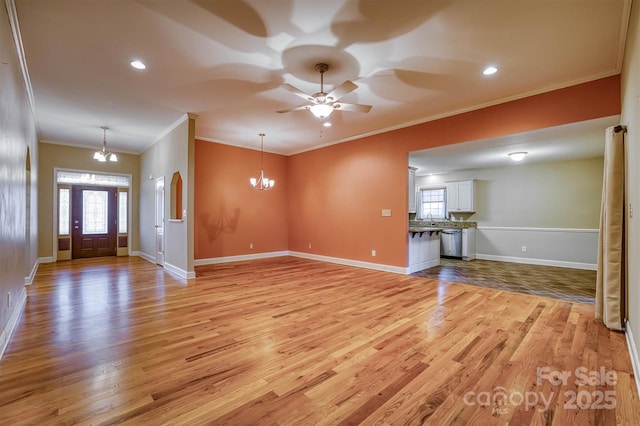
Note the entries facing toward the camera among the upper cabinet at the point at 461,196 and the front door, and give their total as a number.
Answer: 2

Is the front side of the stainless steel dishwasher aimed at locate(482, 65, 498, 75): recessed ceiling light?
yes

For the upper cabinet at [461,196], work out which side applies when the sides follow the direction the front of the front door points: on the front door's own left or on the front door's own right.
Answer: on the front door's own left

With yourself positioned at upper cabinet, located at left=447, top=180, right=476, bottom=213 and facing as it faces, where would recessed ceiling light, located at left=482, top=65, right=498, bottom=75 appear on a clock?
The recessed ceiling light is roughly at 12 o'clock from the upper cabinet.

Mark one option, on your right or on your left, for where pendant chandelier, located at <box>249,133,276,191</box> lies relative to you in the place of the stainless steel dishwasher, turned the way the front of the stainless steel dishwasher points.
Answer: on your right

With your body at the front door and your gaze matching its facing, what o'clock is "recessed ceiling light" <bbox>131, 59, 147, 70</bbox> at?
The recessed ceiling light is roughly at 12 o'clock from the front door.

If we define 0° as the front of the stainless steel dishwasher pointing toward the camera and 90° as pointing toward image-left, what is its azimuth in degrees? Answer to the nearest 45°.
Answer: approximately 0°
